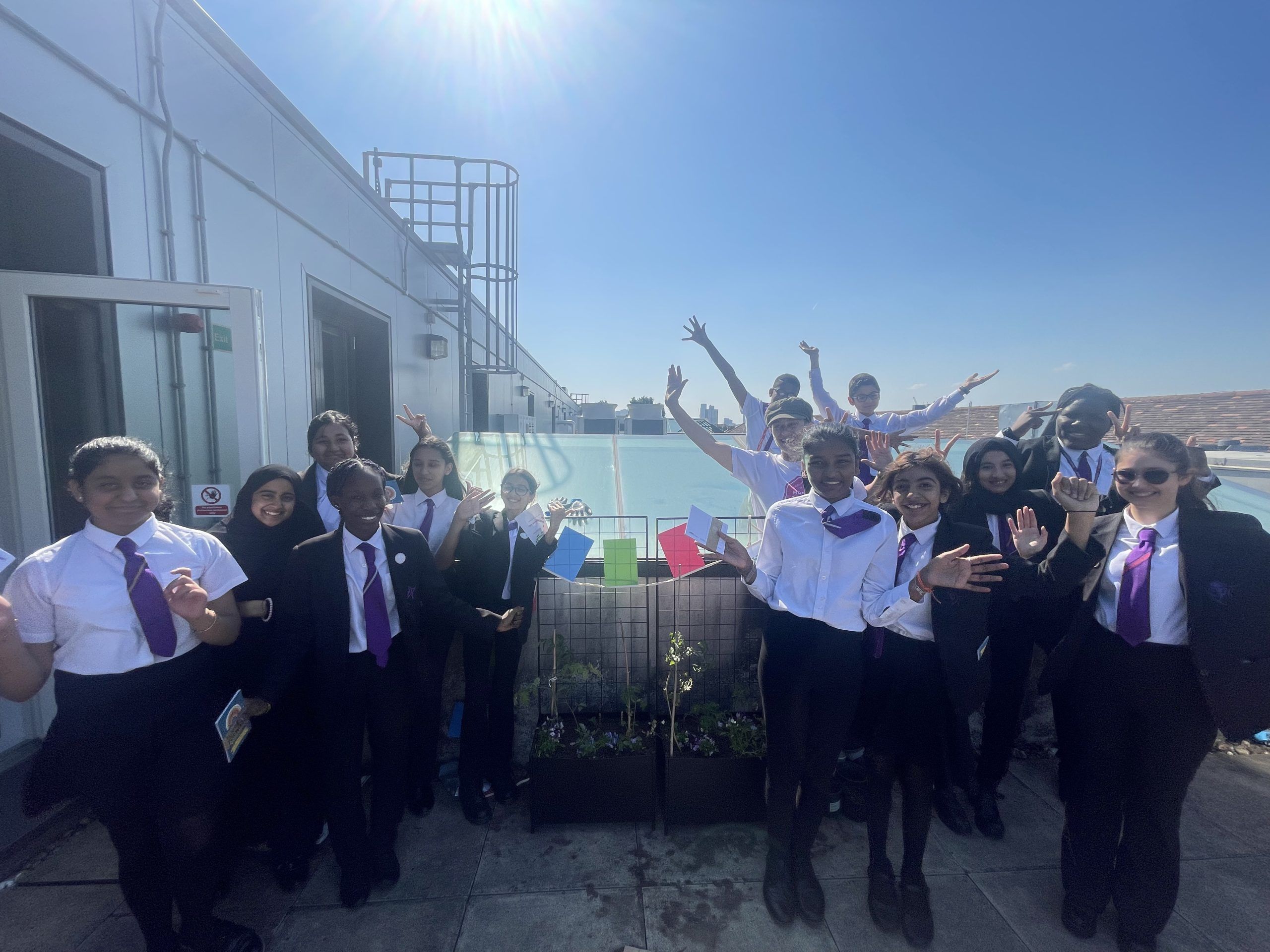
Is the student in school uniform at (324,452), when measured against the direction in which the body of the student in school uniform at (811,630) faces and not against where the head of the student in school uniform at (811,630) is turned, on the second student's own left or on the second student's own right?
on the second student's own right

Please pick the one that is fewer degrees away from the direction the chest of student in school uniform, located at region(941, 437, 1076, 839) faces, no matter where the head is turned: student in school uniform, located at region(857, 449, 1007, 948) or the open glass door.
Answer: the student in school uniform

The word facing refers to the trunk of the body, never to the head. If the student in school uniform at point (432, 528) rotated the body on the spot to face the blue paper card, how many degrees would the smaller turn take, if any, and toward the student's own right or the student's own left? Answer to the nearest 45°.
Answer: approximately 45° to the student's own left

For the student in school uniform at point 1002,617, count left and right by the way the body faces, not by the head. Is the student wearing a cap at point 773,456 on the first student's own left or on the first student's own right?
on the first student's own right

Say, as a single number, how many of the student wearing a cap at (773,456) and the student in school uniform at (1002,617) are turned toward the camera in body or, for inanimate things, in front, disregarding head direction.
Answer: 2

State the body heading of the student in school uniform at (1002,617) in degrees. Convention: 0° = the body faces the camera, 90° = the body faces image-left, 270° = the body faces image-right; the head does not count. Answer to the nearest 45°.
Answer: approximately 0°

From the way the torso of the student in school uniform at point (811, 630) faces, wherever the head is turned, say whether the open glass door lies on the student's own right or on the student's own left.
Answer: on the student's own right

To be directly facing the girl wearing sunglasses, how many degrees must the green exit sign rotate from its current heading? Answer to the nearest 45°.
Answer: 0° — it already faces them

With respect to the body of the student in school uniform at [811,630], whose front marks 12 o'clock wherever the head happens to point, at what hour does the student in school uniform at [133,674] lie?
the student in school uniform at [133,674] is roughly at 2 o'clock from the student in school uniform at [811,630].

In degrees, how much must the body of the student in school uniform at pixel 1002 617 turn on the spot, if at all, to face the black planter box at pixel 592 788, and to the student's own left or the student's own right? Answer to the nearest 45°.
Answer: approximately 45° to the student's own right
